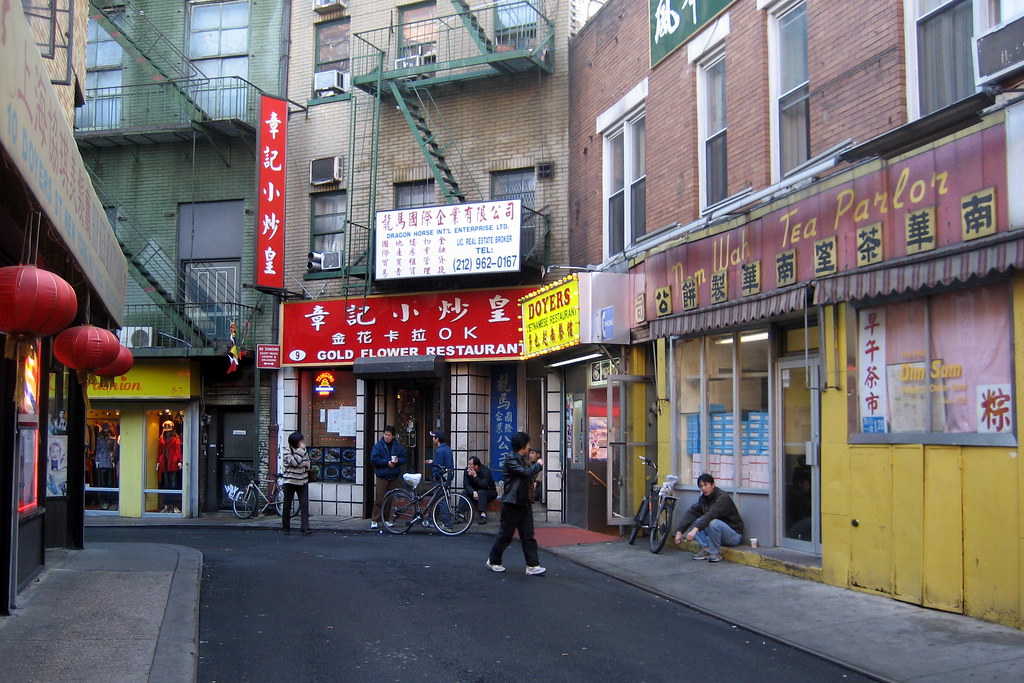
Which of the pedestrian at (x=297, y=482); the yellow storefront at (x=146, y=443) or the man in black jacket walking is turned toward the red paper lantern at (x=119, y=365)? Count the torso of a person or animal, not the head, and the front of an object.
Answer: the yellow storefront

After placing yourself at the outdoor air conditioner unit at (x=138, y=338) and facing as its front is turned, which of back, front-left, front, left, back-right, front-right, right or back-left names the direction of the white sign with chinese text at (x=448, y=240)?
front-left

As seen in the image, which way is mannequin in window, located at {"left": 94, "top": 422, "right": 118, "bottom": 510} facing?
toward the camera

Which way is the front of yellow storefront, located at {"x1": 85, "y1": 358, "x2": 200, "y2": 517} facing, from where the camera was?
facing the viewer

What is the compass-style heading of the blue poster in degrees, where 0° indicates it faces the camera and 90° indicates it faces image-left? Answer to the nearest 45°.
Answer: approximately 0°

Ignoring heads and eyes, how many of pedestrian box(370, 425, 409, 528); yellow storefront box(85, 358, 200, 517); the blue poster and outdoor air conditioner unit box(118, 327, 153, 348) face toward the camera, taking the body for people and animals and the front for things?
4

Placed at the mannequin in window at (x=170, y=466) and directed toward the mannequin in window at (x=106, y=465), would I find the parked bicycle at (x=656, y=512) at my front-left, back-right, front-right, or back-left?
back-left

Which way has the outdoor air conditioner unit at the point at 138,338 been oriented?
toward the camera

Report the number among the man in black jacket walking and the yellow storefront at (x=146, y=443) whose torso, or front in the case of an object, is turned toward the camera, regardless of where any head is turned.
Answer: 1
